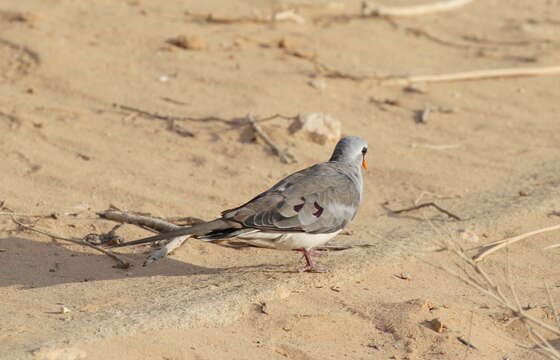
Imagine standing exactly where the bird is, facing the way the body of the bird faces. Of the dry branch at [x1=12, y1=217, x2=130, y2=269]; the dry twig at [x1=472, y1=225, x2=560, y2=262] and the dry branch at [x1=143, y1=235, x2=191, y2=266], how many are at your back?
2

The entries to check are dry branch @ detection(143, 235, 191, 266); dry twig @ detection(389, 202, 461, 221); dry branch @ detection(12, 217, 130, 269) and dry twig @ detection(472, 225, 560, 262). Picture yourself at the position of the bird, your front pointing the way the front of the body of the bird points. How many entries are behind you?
2

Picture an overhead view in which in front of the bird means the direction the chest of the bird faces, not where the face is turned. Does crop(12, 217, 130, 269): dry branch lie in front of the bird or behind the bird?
behind

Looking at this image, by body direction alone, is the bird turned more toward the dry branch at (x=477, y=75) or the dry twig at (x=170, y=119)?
the dry branch

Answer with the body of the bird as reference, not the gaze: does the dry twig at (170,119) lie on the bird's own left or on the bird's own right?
on the bird's own left

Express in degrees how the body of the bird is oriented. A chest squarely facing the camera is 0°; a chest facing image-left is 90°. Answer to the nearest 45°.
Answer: approximately 270°

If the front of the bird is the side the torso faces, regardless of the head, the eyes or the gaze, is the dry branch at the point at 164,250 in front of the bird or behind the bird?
behind

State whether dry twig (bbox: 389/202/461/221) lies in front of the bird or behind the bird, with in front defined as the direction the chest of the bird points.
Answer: in front

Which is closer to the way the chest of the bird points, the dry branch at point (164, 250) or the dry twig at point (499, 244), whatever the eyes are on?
the dry twig

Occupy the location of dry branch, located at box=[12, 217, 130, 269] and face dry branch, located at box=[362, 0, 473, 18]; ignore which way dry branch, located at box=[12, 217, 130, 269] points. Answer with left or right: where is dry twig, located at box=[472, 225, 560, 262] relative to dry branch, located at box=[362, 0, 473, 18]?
right

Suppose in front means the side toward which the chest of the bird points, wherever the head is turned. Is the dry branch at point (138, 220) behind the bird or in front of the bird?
behind

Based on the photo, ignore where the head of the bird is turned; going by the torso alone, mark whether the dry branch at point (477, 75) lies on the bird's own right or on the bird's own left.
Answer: on the bird's own left

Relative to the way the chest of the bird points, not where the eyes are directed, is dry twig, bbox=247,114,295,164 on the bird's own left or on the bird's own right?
on the bird's own left
